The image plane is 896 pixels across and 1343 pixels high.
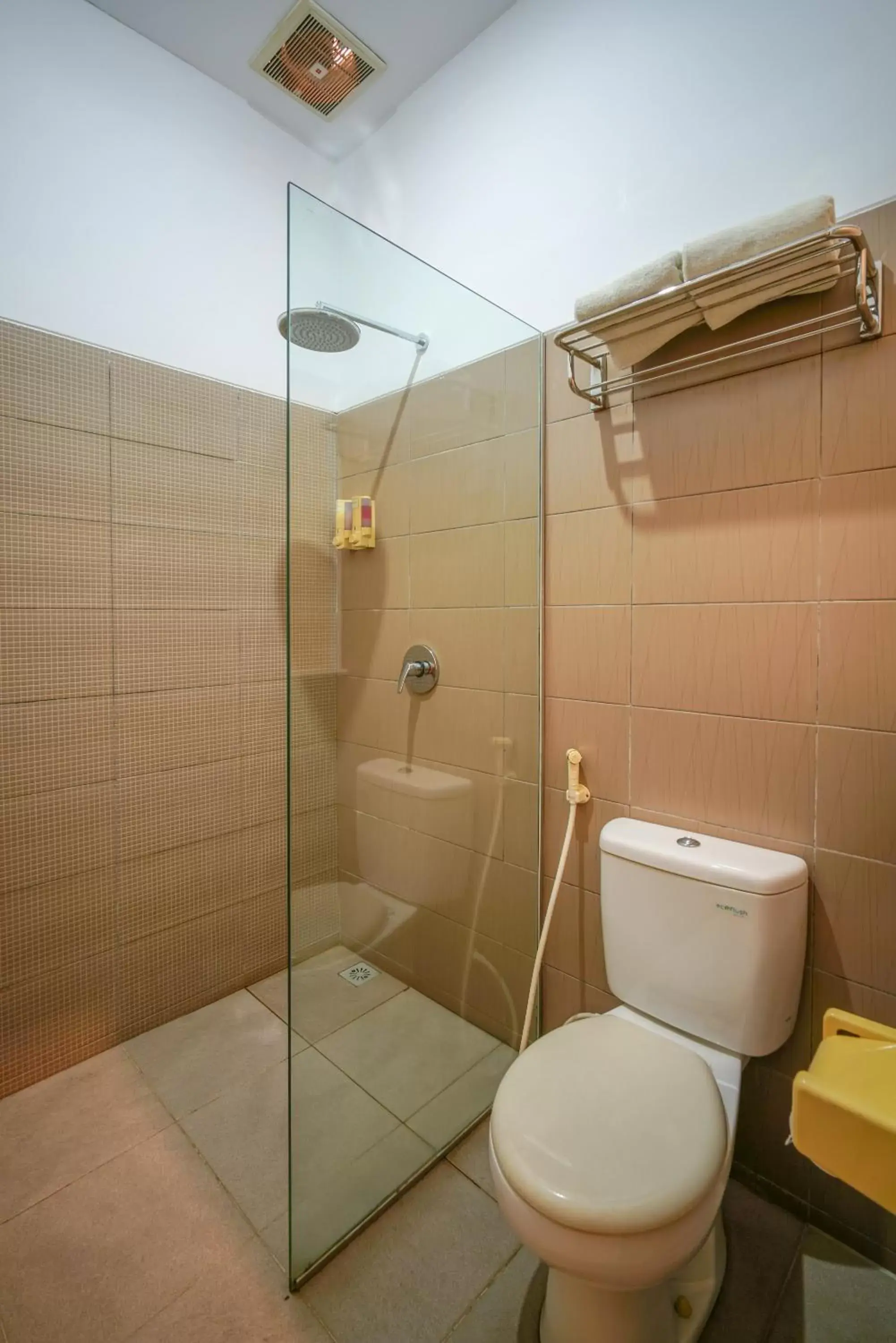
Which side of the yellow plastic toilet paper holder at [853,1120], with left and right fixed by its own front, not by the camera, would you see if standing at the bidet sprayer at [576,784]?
right

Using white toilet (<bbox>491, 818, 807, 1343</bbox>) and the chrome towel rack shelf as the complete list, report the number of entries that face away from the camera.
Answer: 0

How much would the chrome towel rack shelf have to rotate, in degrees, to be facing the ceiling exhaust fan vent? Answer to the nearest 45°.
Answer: approximately 45° to its right

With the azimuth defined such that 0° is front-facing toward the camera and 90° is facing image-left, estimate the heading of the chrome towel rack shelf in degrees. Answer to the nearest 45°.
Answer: approximately 45°
